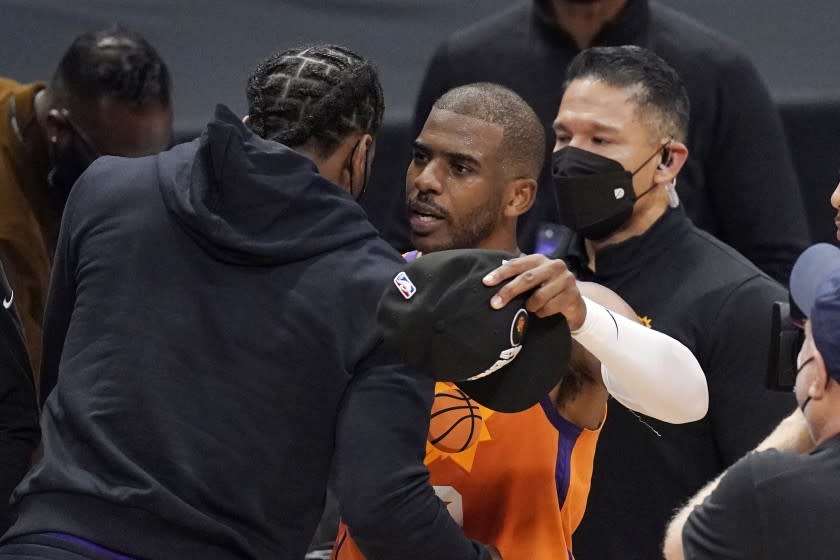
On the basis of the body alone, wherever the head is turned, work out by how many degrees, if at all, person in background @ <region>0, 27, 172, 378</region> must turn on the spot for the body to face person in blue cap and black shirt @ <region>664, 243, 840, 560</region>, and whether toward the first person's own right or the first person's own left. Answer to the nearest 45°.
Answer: approximately 45° to the first person's own right

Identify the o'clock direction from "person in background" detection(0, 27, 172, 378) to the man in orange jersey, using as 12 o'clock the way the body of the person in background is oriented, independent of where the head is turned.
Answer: The man in orange jersey is roughly at 1 o'clock from the person in background.

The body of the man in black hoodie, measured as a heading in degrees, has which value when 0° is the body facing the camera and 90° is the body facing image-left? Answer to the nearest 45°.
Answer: approximately 225°

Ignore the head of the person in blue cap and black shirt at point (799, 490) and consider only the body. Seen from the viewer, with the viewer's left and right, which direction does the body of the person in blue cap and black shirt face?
facing away from the viewer and to the left of the viewer

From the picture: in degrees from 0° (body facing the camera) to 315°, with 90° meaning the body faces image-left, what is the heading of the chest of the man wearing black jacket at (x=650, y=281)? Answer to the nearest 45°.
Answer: approximately 45°

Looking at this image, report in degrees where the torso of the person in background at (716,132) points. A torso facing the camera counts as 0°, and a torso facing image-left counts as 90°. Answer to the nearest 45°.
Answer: approximately 0°

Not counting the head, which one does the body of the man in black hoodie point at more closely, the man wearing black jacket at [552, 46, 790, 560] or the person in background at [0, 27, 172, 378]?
the man wearing black jacket

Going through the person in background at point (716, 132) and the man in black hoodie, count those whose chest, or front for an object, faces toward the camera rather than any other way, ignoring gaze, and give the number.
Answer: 1

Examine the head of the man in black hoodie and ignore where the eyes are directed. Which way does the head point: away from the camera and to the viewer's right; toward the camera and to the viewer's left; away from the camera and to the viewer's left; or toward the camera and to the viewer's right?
away from the camera and to the viewer's right

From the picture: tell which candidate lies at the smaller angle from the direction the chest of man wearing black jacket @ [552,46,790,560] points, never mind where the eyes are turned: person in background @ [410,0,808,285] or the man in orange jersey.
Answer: the man in orange jersey

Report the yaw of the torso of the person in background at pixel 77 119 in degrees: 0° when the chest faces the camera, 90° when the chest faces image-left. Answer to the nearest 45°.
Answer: approximately 315°

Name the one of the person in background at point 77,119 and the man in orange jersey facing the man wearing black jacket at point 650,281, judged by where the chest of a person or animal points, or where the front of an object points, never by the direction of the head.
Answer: the person in background

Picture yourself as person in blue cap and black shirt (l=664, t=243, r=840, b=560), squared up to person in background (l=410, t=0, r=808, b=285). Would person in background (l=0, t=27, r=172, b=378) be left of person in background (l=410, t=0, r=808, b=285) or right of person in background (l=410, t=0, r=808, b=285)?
left
